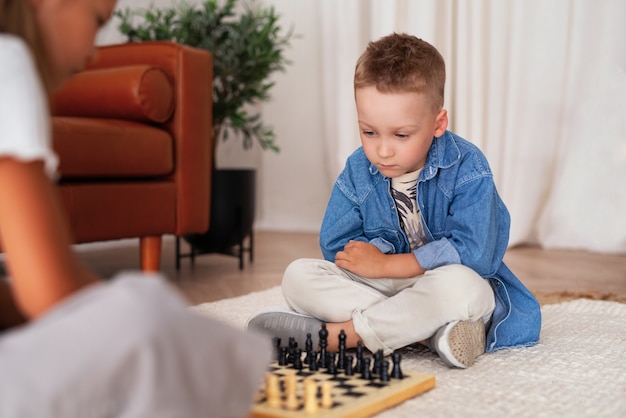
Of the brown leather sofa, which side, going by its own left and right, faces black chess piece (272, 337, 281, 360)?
front

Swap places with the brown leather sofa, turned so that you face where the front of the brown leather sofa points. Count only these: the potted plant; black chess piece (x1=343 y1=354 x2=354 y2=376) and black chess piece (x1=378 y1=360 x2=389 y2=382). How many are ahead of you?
2

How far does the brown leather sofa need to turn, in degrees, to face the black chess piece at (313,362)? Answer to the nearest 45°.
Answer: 0° — it already faces it

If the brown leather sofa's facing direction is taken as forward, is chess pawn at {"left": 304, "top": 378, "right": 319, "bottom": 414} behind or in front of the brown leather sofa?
in front

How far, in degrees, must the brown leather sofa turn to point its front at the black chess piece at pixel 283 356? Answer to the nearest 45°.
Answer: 0° — it already faces it

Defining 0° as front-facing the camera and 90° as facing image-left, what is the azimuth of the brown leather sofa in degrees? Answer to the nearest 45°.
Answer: approximately 0°

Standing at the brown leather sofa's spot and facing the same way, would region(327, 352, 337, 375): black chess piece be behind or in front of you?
in front

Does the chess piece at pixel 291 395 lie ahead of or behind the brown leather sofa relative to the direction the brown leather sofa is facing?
ahead
